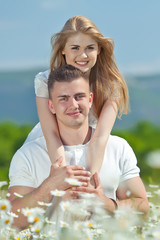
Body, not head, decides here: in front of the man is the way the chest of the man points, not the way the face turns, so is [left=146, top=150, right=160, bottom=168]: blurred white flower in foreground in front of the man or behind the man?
in front

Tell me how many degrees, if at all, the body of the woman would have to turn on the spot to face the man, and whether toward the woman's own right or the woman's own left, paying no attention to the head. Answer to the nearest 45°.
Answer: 0° — they already face them

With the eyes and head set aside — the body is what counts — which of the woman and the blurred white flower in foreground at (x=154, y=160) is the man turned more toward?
the blurred white flower in foreground

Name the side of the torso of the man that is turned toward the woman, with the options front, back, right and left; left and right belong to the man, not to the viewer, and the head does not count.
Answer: back

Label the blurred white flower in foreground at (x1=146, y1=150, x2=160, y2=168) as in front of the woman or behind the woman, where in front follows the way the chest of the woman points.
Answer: in front

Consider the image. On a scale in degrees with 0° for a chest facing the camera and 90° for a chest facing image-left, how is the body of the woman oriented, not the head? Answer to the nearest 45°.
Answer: approximately 0°

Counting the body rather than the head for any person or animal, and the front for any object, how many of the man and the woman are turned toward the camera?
2
